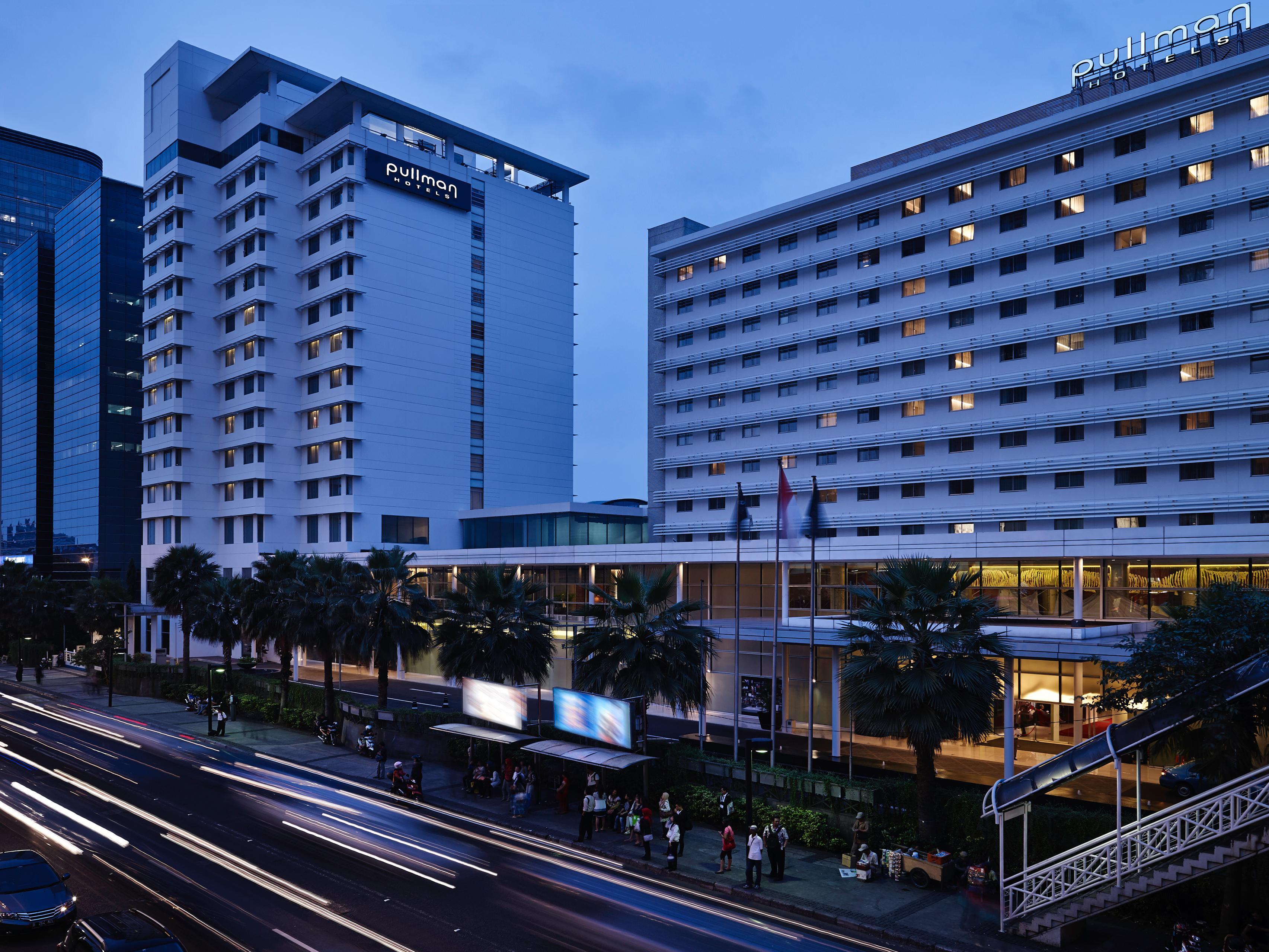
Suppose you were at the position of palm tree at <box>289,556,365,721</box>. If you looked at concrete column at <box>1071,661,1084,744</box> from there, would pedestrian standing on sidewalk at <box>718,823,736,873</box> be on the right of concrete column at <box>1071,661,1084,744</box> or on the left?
right

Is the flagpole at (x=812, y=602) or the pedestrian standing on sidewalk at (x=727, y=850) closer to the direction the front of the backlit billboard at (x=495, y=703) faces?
the pedestrian standing on sidewalk

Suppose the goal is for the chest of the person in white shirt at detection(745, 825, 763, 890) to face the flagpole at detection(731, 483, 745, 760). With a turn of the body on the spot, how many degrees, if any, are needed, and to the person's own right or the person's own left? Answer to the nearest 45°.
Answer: approximately 135° to the person's own right

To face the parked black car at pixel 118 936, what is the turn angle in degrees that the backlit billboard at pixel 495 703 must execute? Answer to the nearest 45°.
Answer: approximately 45° to its left

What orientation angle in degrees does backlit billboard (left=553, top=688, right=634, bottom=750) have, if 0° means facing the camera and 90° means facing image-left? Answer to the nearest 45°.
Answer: approximately 45°
